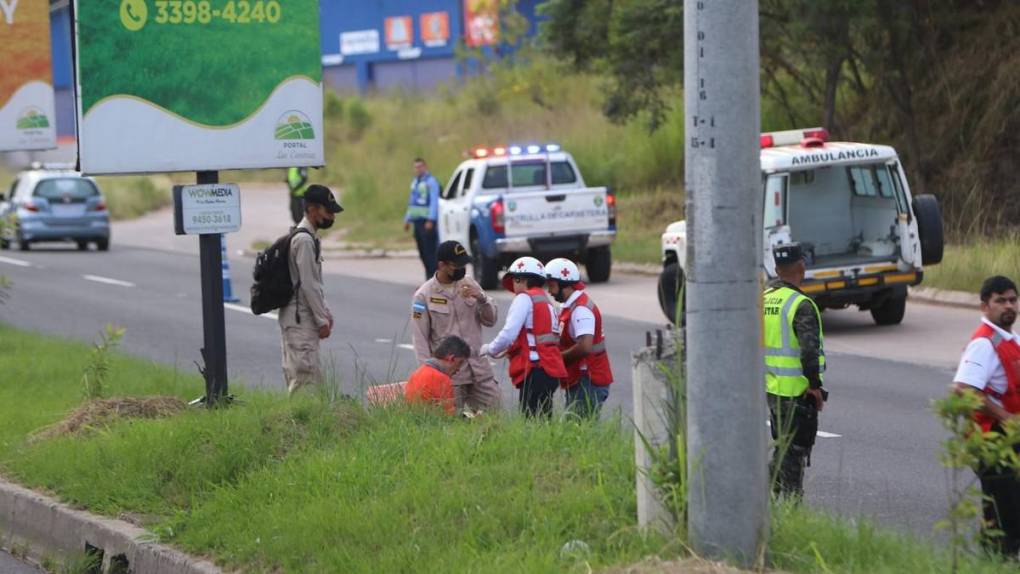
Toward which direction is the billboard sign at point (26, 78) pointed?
toward the camera

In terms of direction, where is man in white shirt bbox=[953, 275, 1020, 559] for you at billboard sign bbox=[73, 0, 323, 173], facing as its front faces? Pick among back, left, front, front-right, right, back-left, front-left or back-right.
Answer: front-left

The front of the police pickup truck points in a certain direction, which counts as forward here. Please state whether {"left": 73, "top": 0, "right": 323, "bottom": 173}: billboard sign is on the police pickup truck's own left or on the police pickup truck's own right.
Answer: on the police pickup truck's own left

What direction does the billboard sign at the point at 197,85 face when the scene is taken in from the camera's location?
facing the viewer

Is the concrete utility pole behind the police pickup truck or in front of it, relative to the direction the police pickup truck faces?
behind

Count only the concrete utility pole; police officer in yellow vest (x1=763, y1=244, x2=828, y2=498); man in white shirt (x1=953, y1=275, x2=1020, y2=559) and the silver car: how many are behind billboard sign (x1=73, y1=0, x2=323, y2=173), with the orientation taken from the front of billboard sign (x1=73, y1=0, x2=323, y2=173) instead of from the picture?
1

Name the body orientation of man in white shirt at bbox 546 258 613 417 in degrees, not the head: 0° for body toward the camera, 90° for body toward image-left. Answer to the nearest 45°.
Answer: approximately 90°

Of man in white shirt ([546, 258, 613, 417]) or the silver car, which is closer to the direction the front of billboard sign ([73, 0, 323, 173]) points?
the man in white shirt

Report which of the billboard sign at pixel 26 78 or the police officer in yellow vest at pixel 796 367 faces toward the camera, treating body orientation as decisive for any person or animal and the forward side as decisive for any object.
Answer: the billboard sign

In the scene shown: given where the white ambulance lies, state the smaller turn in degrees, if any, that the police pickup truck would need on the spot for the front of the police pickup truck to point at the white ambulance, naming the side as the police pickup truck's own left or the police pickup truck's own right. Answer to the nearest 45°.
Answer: approximately 180°

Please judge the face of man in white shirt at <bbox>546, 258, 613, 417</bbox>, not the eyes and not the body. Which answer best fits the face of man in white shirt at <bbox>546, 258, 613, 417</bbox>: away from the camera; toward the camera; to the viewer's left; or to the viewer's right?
to the viewer's left

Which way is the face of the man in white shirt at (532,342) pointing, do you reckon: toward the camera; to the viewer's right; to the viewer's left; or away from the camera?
to the viewer's left

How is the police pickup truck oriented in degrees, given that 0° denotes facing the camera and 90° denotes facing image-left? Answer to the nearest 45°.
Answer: approximately 135°
